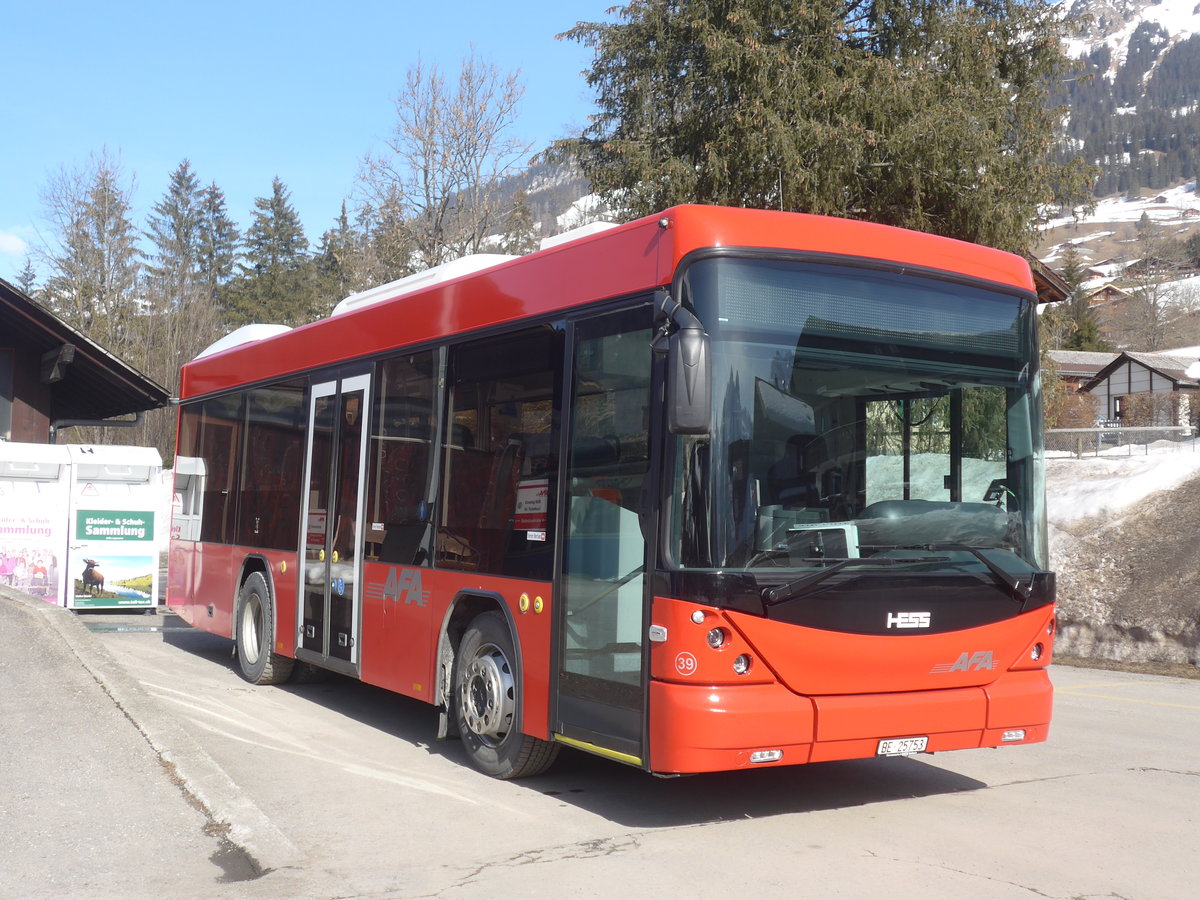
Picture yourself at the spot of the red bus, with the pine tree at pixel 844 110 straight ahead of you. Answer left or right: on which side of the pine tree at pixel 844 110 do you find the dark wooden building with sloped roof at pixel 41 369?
left

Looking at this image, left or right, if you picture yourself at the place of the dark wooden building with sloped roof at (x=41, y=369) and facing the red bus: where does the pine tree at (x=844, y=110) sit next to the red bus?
left

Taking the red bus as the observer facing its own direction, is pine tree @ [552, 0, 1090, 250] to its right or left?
on its left

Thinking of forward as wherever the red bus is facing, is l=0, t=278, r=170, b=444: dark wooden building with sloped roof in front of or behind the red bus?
behind

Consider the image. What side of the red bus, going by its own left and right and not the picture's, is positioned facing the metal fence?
left

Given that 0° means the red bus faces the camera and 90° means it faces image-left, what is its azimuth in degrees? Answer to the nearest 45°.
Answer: approximately 315°
